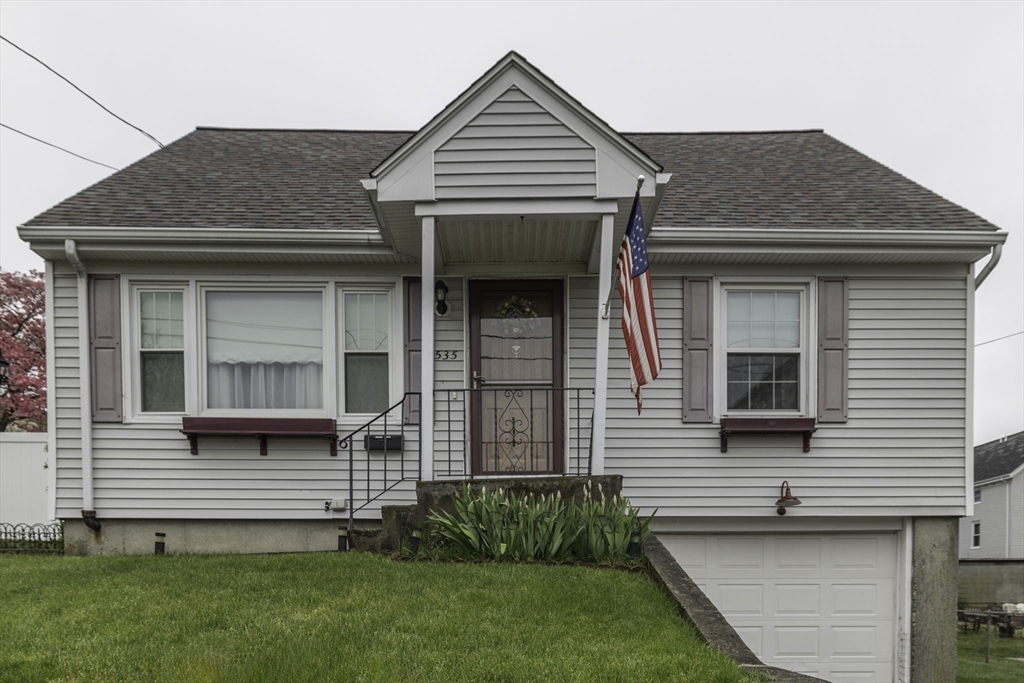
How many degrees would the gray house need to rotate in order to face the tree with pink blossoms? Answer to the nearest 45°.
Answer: approximately 135° to its right

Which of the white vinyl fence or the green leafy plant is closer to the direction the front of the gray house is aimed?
the green leafy plant

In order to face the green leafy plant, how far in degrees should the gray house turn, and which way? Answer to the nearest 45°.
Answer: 0° — it already faces it

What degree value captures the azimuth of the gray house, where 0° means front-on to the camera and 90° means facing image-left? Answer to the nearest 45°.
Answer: approximately 0°

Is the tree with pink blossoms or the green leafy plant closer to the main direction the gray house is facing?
the green leafy plant
